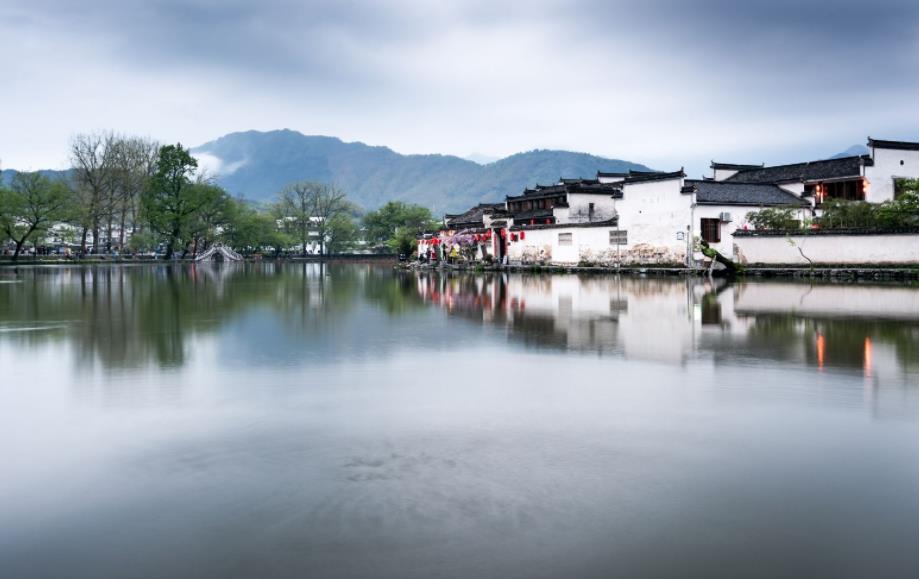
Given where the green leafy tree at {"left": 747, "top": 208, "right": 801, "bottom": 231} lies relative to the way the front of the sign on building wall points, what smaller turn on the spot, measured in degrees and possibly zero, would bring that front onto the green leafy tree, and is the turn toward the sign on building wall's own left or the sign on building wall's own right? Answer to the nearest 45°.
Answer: approximately 45° to the sign on building wall's own left

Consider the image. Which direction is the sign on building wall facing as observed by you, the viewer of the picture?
facing the viewer

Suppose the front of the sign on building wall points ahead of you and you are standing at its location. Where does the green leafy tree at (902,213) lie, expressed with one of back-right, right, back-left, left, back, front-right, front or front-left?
front-left
